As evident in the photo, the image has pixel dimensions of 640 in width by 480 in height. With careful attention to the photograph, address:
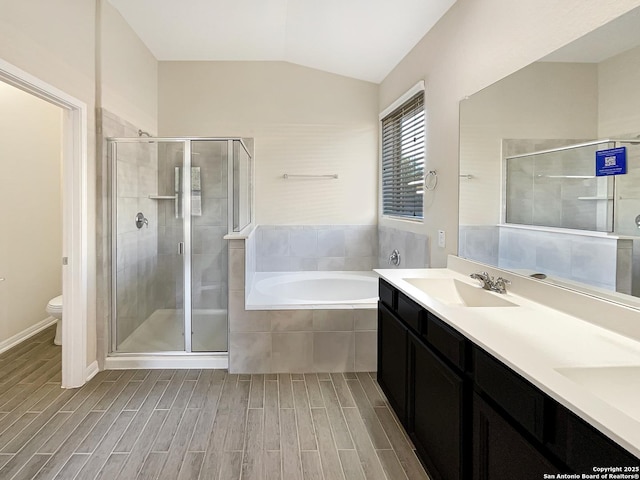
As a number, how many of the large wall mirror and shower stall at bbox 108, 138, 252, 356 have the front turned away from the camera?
0

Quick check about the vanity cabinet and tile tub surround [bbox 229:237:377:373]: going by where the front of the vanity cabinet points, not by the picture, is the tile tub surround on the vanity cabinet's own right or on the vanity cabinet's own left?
on the vanity cabinet's own right

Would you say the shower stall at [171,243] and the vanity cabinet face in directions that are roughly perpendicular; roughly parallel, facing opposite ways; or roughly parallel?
roughly perpendicular

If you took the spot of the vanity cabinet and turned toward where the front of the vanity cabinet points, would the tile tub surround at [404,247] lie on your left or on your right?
on your right

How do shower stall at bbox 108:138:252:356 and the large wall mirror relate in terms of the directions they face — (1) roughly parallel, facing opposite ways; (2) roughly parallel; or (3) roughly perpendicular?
roughly perpendicular

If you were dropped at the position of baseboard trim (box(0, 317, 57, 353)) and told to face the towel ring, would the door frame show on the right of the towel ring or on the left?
right

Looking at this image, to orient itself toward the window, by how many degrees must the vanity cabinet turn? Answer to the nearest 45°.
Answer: approximately 135° to its right

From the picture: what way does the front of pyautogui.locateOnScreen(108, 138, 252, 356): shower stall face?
toward the camera

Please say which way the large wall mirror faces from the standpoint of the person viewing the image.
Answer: facing the viewer and to the left of the viewer
